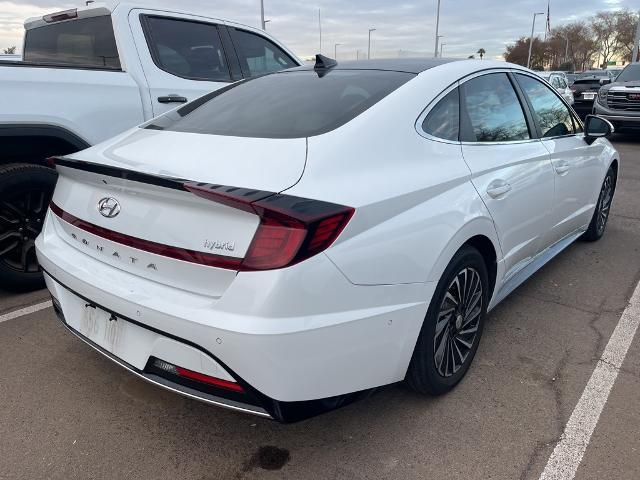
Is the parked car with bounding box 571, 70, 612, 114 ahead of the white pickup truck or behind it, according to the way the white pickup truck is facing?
ahead

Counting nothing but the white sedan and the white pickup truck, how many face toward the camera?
0

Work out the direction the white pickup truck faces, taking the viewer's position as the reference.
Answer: facing away from the viewer and to the right of the viewer

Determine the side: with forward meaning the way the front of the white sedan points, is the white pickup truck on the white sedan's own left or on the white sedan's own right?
on the white sedan's own left

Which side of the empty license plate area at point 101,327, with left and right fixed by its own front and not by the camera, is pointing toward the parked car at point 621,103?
back

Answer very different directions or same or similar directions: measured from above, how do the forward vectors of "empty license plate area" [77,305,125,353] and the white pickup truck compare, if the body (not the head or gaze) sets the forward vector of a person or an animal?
very different directions

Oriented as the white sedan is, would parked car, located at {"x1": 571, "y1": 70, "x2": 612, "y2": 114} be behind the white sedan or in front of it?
in front

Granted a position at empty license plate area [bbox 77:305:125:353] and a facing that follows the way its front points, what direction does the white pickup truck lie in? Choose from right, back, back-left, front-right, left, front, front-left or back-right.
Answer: back-right

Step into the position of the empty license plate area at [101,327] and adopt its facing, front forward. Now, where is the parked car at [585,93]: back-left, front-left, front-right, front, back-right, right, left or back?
back

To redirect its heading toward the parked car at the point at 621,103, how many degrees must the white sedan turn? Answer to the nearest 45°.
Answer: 0° — it already faces it

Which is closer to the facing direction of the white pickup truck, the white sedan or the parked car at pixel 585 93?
the parked car

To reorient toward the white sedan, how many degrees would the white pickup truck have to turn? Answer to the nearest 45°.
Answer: approximately 135° to its right

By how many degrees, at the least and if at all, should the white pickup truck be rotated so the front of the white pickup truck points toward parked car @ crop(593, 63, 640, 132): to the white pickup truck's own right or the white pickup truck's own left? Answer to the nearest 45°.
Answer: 0° — it already faces it

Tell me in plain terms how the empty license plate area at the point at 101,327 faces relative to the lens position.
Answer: facing the viewer and to the left of the viewer

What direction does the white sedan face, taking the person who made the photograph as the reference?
facing away from the viewer and to the right of the viewer
